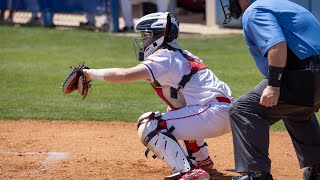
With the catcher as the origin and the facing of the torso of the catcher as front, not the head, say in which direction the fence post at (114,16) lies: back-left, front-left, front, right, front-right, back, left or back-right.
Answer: right

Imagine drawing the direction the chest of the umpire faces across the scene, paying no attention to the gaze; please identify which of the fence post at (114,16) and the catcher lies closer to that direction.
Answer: the catcher

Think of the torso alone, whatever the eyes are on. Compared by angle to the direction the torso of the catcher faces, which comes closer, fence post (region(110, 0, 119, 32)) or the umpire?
the fence post

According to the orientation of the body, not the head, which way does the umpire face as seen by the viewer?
to the viewer's left

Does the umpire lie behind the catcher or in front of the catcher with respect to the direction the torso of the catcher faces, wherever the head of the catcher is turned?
behind

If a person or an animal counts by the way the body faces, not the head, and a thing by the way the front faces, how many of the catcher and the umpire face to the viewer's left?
2

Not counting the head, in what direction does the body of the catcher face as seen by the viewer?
to the viewer's left

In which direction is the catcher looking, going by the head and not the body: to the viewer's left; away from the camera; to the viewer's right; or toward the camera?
to the viewer's left
